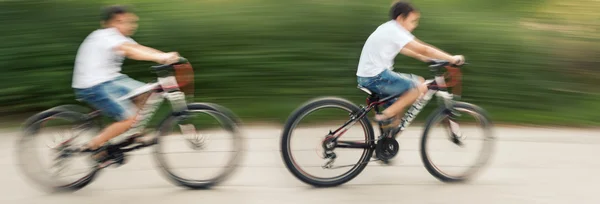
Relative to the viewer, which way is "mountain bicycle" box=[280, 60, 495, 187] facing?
to the viewer's right

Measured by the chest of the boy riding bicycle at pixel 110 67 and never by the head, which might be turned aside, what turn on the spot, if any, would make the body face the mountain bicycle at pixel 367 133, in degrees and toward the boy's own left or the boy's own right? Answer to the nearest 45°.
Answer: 0° — they already face it

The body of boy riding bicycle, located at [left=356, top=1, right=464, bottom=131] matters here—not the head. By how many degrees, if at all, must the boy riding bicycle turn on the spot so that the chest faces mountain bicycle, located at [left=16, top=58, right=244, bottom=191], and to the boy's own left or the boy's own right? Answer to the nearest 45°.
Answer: approximately 180°

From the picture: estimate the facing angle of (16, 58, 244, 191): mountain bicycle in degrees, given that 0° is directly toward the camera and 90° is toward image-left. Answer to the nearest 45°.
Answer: approximately 270°

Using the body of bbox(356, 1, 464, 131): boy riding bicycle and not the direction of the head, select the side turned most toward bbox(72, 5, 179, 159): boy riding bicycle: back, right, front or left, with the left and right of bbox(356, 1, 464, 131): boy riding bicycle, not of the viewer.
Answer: back

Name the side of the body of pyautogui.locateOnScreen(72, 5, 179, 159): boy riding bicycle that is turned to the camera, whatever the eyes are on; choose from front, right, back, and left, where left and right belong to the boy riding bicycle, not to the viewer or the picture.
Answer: right

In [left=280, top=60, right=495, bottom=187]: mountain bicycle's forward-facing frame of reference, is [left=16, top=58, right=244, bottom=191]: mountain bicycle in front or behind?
behind

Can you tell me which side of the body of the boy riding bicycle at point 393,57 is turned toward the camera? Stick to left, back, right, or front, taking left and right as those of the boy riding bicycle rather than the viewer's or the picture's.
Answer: right
